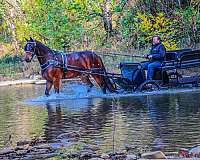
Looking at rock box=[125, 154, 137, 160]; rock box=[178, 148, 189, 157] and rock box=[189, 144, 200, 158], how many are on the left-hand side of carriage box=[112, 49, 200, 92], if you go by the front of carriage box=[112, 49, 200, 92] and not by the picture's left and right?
3

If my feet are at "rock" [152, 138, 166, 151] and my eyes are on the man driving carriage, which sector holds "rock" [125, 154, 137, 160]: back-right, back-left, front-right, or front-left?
back-left

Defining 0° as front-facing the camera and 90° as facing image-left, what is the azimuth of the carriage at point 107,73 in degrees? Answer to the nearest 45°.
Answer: approximately 90°

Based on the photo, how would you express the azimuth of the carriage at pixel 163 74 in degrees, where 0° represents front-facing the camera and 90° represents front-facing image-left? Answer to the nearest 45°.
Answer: approximately 90°

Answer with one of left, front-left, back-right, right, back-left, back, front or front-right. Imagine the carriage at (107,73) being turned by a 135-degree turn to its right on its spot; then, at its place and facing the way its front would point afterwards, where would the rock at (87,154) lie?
back-right

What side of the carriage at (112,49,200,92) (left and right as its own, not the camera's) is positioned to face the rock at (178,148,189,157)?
left

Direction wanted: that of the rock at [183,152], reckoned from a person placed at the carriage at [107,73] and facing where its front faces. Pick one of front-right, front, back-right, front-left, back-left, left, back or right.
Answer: left

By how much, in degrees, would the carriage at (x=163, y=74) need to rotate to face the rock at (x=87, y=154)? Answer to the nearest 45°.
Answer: approximately 90° to its left

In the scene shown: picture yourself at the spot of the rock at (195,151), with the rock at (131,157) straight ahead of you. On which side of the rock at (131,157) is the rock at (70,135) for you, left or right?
right
